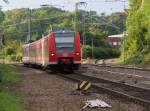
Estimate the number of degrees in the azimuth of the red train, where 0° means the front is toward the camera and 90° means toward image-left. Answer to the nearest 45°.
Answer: approximately 315°
